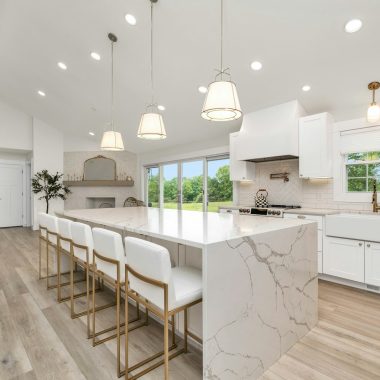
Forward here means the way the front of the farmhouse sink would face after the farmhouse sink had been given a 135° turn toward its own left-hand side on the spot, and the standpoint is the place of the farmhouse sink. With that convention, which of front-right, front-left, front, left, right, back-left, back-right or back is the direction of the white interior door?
back

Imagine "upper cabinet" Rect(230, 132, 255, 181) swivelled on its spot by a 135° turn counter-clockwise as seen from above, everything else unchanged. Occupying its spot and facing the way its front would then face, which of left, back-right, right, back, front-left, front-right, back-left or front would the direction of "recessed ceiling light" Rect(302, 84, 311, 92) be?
front-right

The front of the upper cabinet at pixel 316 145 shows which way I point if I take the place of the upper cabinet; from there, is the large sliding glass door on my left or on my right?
on my right

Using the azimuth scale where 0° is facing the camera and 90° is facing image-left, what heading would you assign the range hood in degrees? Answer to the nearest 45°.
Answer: approximately 45°

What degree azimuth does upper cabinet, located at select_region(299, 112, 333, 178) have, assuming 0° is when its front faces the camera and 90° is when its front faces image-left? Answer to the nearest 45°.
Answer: approximately 45°

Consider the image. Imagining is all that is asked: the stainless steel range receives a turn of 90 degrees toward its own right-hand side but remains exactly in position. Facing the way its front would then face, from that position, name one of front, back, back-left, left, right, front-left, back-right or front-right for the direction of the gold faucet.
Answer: back-right

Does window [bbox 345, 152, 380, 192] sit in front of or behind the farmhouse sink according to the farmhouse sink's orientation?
behind

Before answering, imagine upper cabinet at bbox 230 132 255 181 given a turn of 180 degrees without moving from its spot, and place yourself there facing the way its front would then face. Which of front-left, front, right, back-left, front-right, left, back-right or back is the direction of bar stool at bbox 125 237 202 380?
back-right

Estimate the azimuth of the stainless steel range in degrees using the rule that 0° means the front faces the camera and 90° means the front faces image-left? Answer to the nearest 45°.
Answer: approximately 45°

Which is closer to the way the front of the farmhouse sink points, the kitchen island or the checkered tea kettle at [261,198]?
the kitchen island
